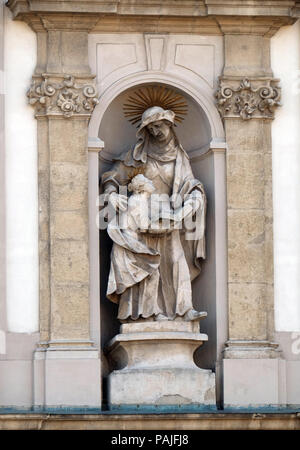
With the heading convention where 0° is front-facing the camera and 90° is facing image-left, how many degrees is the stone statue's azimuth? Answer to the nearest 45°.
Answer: approximately 0°
